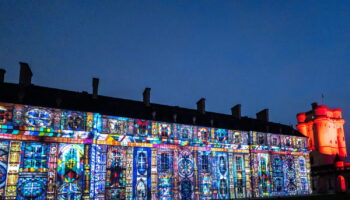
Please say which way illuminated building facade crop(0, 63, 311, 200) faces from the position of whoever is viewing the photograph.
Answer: facing the viewer and to the right of the viewer
